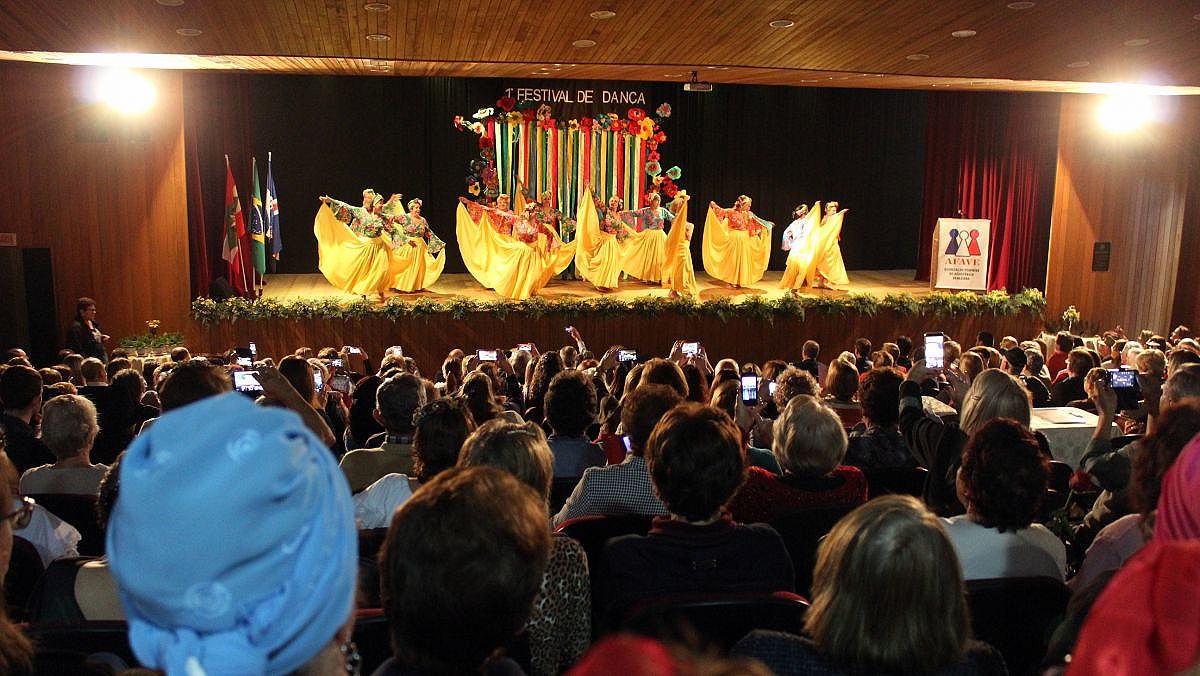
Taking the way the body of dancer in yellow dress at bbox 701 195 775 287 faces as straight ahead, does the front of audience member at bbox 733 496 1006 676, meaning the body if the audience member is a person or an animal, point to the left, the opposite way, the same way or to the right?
the opposite way

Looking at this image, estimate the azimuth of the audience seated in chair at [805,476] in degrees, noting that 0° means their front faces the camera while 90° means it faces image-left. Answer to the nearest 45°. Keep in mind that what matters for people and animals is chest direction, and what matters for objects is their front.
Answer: approximately 180°

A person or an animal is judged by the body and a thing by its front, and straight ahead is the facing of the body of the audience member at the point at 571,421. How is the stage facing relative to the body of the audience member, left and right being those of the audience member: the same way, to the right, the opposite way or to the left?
the opposite way

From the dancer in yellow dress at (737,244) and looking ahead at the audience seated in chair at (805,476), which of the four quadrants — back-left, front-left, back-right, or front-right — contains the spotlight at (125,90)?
front-right

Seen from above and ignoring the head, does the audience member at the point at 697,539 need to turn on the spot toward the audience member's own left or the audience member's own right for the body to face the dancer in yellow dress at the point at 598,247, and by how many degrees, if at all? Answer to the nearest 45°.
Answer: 0° — they already face them

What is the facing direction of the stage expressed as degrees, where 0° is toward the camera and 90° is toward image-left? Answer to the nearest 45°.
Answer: approximately 0°

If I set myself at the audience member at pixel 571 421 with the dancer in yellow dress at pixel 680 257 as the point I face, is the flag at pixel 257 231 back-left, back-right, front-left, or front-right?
front-left

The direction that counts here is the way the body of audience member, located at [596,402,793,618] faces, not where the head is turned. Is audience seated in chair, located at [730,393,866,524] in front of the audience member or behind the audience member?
in front

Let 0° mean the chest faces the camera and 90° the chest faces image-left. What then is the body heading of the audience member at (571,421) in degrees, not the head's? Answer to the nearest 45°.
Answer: approximately 180°

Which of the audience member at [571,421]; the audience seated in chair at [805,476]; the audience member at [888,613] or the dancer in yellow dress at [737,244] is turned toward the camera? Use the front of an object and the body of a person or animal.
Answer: the dancer in yellow dress

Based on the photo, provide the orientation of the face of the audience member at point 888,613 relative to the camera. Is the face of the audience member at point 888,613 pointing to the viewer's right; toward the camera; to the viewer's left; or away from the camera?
away from the camera

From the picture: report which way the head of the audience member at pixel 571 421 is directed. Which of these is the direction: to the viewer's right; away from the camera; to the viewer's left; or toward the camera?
away from the camera

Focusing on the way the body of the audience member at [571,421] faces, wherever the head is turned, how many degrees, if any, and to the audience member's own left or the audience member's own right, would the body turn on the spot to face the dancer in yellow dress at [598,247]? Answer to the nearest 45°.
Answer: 0° — they already face them

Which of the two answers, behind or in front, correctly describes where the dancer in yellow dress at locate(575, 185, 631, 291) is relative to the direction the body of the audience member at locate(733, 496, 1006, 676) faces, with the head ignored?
in front

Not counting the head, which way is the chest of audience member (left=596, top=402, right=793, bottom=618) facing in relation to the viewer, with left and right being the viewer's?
facing away from the viewer

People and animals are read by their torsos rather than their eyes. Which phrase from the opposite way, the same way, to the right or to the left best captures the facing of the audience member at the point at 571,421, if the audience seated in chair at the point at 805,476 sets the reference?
the same way

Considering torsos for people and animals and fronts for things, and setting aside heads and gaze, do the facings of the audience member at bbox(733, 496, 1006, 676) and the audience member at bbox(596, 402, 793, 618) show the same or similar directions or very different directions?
same or similar directions

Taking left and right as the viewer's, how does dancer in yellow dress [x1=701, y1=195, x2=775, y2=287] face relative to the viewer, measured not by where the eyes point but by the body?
facing the viewer

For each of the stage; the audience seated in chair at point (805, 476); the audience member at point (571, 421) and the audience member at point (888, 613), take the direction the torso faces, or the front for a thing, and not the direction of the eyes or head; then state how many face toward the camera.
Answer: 1

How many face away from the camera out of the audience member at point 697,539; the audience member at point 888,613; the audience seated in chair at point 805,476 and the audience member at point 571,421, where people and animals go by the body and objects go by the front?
4
